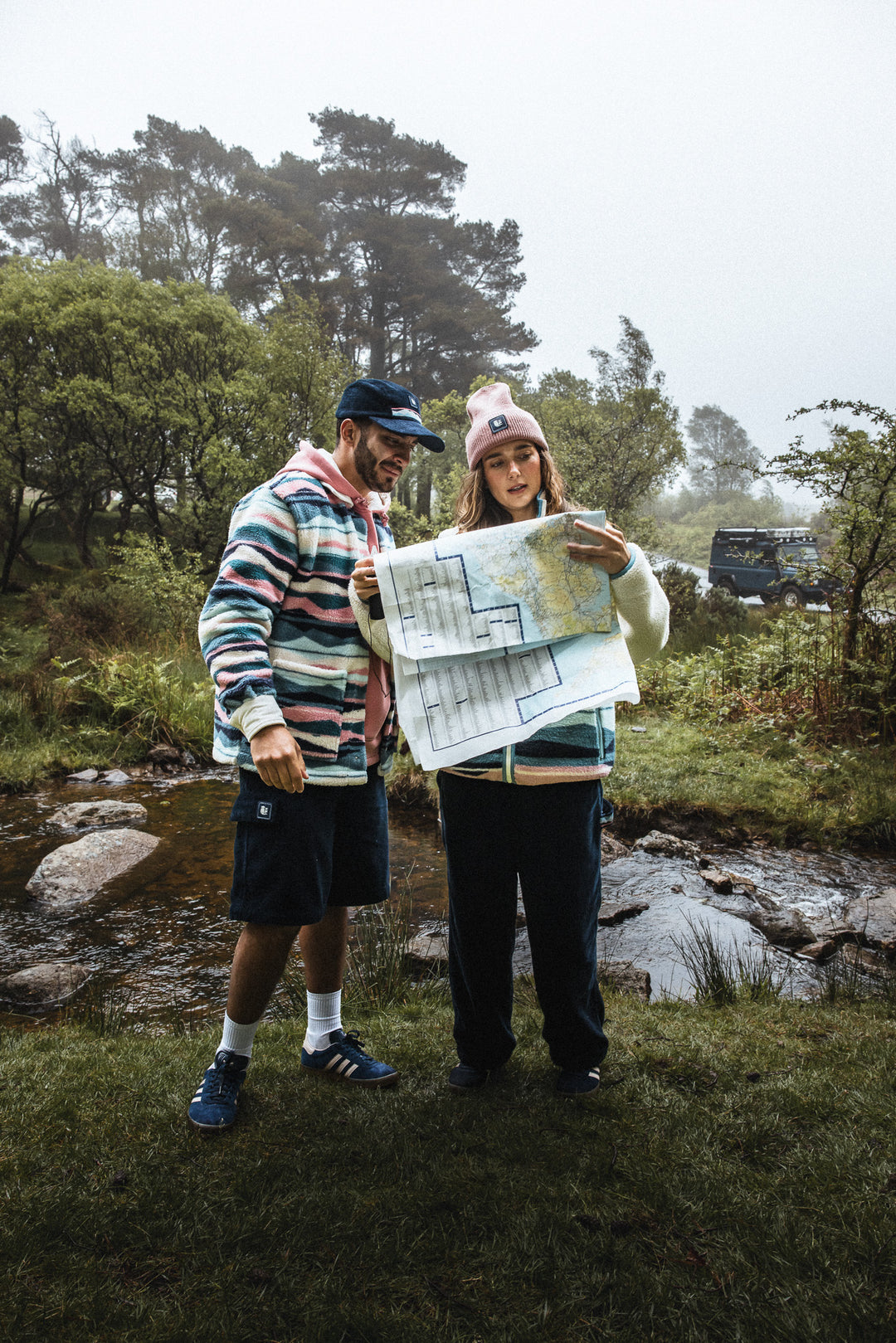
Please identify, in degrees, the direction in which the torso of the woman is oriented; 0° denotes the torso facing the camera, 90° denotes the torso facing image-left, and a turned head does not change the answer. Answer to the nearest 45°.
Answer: approximately 0°

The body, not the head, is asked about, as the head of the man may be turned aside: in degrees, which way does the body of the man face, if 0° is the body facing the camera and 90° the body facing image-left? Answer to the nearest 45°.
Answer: approximately 315°

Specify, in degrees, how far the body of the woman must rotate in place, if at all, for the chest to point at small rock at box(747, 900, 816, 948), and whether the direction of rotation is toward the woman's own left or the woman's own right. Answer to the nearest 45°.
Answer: approximately 135° to the woman's own left

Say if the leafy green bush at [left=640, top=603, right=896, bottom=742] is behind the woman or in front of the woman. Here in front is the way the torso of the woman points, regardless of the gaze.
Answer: behind

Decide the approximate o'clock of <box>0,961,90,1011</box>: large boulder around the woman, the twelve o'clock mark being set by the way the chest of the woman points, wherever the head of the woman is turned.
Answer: The large boulder is roughly at 4 o'clock from the woman.

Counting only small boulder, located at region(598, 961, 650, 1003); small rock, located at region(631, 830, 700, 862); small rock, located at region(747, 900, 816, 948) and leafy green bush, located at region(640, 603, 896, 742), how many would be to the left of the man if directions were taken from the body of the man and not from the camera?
4

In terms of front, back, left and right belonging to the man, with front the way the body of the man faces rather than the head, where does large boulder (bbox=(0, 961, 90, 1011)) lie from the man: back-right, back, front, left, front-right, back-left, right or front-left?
back

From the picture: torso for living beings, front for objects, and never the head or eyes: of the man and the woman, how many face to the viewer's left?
0

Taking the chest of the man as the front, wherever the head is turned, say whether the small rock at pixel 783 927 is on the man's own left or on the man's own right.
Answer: on the man's own left

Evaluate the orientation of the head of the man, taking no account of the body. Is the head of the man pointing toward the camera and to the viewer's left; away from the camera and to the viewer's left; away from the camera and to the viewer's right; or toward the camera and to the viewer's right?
toward the camera and to the viewer's right
